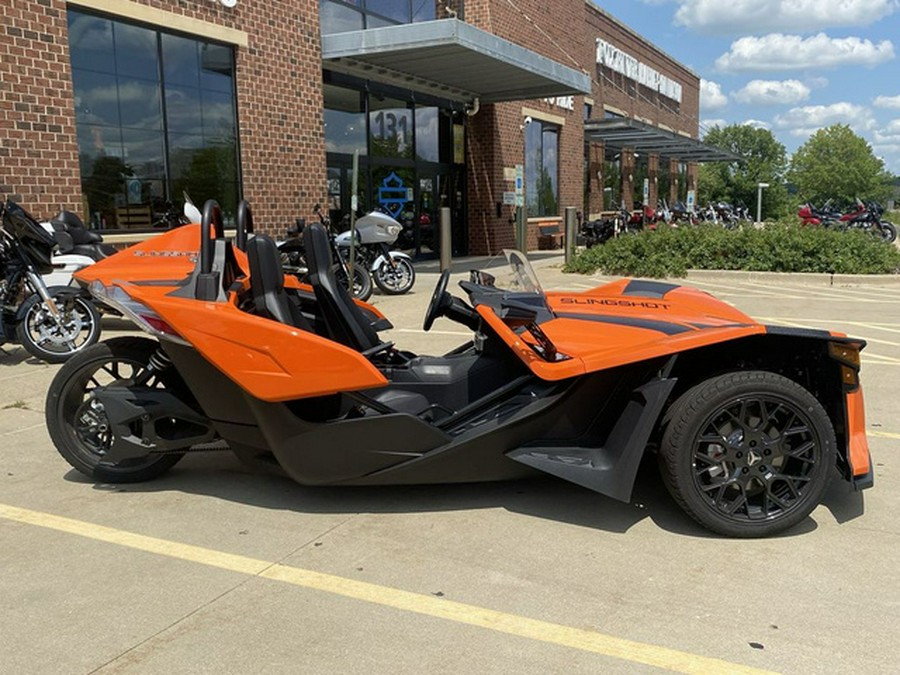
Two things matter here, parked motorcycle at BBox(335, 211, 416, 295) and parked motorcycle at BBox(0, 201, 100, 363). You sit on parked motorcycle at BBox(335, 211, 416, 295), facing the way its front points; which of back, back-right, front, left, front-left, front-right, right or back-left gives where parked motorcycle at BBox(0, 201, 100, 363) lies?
right

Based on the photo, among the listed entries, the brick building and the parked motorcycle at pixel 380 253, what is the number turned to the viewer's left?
0

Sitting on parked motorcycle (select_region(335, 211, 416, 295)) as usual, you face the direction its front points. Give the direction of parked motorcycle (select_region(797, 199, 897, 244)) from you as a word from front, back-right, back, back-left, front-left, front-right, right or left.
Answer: left

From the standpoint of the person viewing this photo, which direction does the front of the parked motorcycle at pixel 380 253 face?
facing the viewer and to the right of the viewer

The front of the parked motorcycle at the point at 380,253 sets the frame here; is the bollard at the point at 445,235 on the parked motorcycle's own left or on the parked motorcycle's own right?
on the parked motorcycle's own left

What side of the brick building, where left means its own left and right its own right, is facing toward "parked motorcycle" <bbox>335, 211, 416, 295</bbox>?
front

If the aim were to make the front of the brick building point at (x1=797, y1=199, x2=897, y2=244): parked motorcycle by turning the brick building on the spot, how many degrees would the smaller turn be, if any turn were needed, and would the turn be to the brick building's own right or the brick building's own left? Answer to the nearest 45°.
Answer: approximately 90° to the brick building's own left

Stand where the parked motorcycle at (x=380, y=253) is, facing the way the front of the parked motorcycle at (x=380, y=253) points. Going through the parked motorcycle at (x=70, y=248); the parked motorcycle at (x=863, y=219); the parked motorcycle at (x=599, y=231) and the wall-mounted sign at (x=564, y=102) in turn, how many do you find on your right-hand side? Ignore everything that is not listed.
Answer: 1

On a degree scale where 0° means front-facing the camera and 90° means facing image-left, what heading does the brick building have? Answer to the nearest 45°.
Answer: approximately 315°

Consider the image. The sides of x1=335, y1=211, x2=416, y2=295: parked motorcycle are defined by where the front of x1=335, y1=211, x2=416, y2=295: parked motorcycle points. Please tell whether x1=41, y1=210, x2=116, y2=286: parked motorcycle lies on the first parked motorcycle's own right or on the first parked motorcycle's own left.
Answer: on the first parked motorcycle's own right
